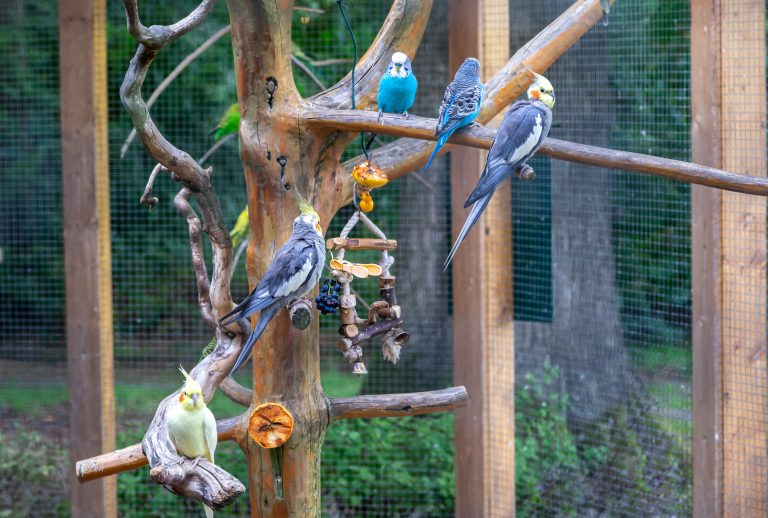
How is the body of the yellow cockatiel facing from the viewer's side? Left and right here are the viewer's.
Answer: facing the viewer

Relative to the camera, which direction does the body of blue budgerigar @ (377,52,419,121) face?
toward the camera

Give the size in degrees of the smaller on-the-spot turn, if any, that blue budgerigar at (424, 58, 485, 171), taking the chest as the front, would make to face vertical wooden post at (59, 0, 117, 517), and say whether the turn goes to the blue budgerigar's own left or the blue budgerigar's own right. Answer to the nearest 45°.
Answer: approximately 90° to the blue budgerigar's own left

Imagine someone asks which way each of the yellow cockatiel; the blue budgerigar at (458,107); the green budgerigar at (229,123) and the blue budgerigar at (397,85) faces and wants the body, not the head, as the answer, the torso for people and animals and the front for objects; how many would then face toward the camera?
2

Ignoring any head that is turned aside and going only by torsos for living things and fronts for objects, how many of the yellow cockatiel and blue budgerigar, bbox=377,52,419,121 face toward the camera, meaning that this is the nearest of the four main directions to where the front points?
2

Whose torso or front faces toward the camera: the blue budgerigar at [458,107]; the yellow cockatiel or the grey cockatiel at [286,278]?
the yellow cockatiel

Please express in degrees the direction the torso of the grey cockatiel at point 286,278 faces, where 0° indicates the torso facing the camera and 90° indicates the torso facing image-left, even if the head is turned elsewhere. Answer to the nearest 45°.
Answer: approximately 225°
